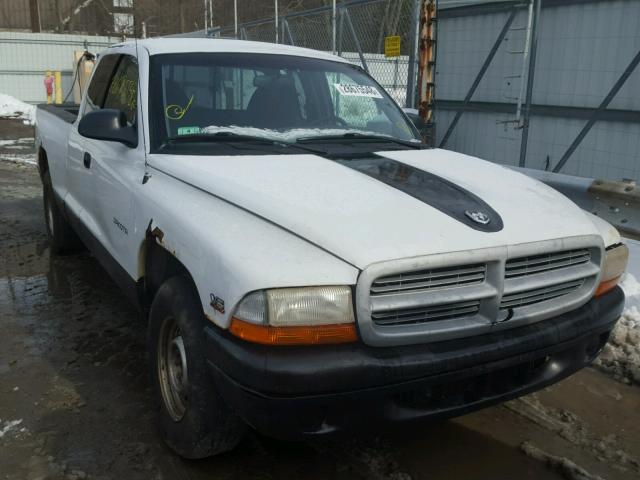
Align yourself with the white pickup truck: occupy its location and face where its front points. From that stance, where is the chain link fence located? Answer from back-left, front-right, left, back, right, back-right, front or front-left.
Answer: back-left

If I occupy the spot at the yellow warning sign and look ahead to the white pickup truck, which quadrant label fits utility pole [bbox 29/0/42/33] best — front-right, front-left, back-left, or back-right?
back-right

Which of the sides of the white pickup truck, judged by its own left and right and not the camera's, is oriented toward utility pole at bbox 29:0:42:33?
back

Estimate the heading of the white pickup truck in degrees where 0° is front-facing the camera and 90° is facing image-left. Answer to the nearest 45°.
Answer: approximately 315°

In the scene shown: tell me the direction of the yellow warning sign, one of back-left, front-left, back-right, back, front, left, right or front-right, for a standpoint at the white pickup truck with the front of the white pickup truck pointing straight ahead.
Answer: back-left
